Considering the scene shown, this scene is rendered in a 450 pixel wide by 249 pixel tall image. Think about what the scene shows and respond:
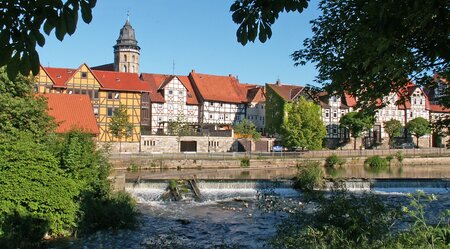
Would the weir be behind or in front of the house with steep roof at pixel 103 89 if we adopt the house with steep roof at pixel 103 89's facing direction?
in front

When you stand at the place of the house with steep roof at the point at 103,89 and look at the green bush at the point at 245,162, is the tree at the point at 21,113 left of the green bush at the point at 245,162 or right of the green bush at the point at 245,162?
right

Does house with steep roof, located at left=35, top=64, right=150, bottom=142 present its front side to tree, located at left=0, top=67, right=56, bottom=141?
yes

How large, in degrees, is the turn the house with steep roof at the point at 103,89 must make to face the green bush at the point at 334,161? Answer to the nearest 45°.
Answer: approximately 45° to its left

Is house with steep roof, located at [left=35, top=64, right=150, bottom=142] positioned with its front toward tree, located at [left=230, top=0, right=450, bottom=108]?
yes

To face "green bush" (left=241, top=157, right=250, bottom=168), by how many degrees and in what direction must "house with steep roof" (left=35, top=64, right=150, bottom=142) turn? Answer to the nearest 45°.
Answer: approximately 45° to its left

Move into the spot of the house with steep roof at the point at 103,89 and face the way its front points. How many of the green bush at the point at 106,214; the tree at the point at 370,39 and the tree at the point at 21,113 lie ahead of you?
3

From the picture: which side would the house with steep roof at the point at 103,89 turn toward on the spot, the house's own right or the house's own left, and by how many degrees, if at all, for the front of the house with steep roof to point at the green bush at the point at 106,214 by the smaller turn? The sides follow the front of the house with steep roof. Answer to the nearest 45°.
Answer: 0° — it already faces it

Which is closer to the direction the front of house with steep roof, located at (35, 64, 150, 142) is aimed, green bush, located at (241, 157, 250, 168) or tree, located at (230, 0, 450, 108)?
the tree

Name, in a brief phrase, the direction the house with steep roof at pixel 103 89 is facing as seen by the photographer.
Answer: facing the viewer

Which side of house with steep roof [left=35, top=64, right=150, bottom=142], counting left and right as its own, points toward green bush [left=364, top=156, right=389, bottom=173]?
left
